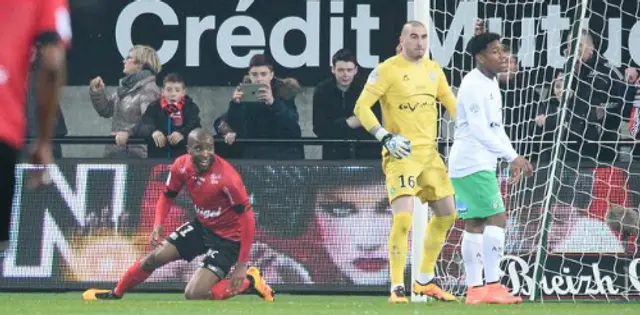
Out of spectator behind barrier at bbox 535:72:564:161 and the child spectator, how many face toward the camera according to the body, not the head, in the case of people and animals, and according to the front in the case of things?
2

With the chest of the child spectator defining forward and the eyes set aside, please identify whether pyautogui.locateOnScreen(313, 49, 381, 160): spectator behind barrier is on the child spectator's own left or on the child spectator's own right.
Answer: on the child spectator's own left

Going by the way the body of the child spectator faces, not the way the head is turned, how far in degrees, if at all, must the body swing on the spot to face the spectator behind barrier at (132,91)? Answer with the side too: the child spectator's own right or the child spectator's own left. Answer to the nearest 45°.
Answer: approximately 135° to the child spectator's own right

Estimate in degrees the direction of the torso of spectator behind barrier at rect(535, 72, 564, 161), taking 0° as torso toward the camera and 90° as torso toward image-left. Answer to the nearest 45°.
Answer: approximately 0°

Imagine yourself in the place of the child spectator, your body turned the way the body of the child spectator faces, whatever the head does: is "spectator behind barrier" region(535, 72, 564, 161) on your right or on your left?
on your left

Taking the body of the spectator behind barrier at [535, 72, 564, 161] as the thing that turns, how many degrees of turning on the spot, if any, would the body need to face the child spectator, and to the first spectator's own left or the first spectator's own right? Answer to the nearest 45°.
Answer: approximately 90° to the first spectator's own right

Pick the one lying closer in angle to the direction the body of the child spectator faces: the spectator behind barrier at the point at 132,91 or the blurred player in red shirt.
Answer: the blurred player in red shirt

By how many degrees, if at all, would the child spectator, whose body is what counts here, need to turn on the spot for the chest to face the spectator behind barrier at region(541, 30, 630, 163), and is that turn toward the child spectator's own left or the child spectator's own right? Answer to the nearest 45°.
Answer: approximately 90° to the child spectator's own left

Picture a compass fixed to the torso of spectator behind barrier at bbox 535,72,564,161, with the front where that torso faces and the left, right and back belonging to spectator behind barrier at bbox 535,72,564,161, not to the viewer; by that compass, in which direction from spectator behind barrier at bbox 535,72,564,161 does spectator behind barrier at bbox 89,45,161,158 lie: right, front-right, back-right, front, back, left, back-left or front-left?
right

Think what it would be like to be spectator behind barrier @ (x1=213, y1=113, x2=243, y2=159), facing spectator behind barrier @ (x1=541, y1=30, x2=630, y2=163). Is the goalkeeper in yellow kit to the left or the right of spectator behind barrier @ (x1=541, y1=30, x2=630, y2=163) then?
right
